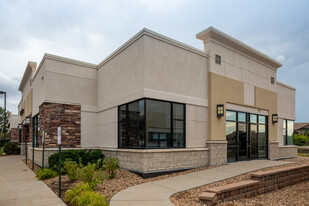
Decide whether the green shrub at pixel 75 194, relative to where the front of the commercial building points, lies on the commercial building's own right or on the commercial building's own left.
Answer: on the commercial building's own right

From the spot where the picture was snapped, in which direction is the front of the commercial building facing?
facing the viewer and to the right of the viewer
